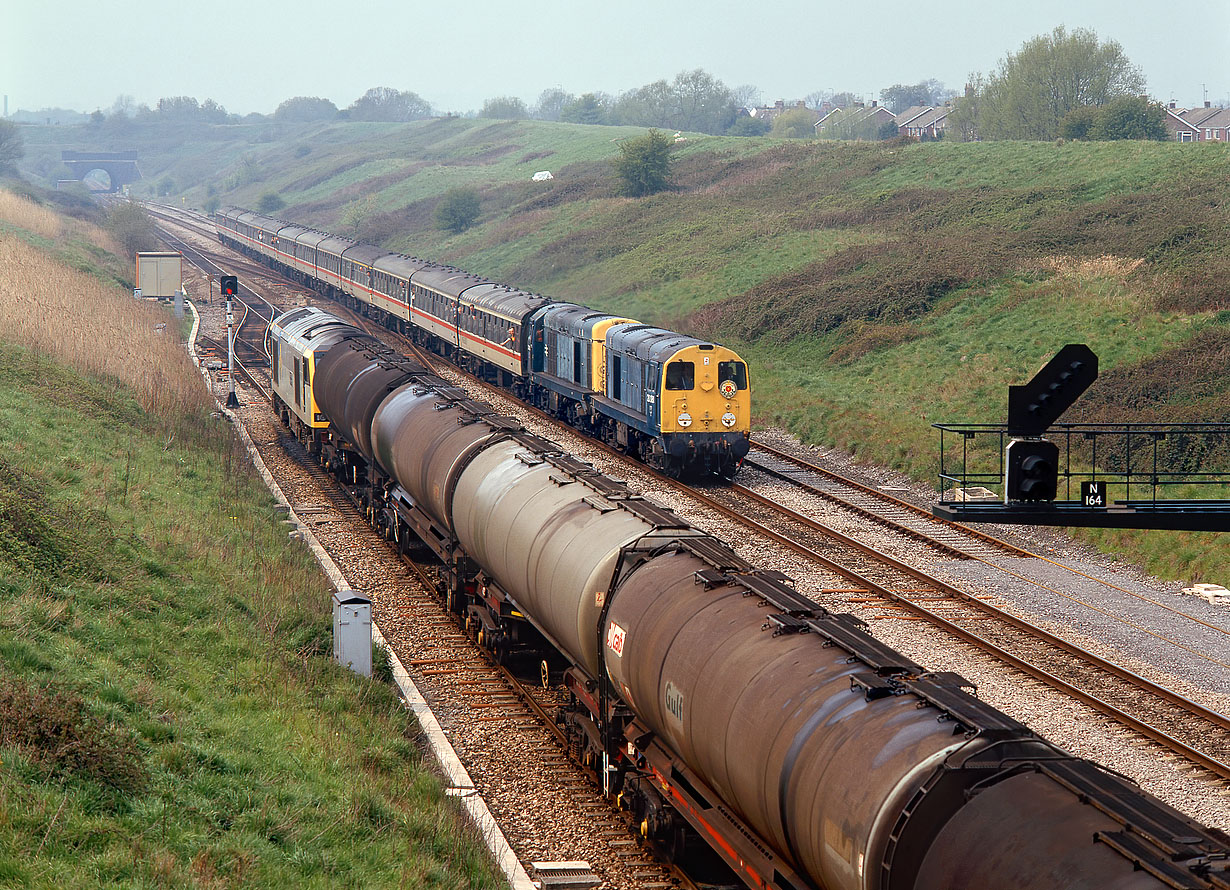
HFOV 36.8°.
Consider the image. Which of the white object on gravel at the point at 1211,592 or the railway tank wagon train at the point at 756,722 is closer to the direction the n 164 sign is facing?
the railway tank wagon train

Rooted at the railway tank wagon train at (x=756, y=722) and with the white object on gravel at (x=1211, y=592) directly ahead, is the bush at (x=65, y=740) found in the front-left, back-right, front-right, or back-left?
back-left

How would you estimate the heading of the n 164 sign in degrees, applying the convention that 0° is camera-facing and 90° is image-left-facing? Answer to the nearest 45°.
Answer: approximately 0°

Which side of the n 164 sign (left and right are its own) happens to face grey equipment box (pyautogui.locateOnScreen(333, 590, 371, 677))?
right

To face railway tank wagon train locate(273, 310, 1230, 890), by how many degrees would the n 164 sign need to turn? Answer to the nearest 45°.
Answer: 0° — it already faces it

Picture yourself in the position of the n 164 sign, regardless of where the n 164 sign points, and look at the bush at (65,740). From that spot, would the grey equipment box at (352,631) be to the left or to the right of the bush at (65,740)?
right

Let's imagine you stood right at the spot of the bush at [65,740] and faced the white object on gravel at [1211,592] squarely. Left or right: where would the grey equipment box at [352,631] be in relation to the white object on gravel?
left

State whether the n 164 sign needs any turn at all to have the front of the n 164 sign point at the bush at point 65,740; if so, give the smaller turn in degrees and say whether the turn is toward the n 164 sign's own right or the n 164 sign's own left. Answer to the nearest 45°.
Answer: approximately 45° to the n 164 sign's own right

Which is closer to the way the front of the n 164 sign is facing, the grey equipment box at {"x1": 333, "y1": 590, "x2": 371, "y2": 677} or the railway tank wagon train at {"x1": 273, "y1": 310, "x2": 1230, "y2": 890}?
the railway tank wagon train
